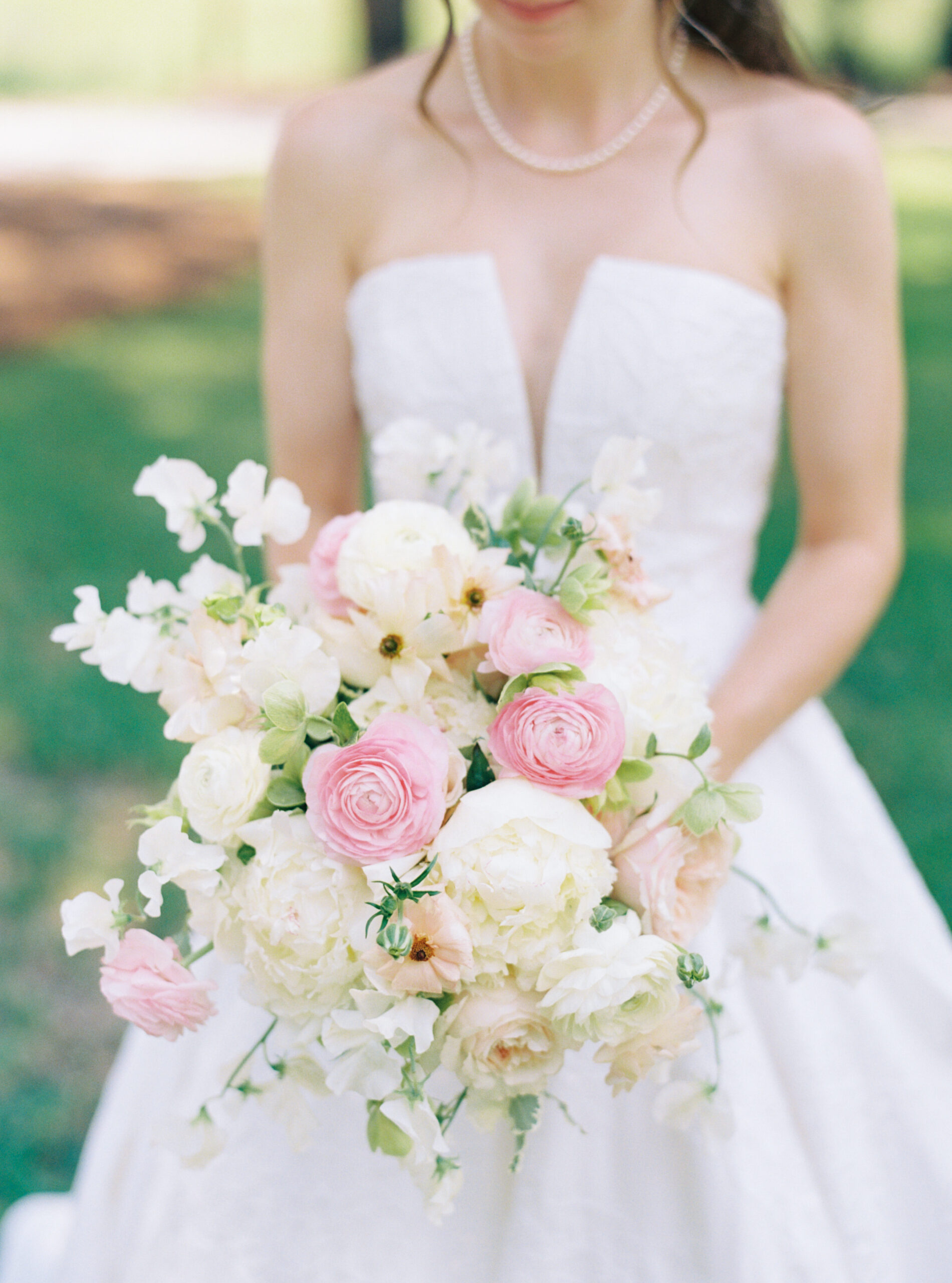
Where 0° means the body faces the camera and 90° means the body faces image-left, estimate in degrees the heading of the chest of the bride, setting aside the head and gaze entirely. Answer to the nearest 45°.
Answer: approximately 0°

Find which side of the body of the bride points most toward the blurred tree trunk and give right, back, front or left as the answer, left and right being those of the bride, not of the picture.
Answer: back
